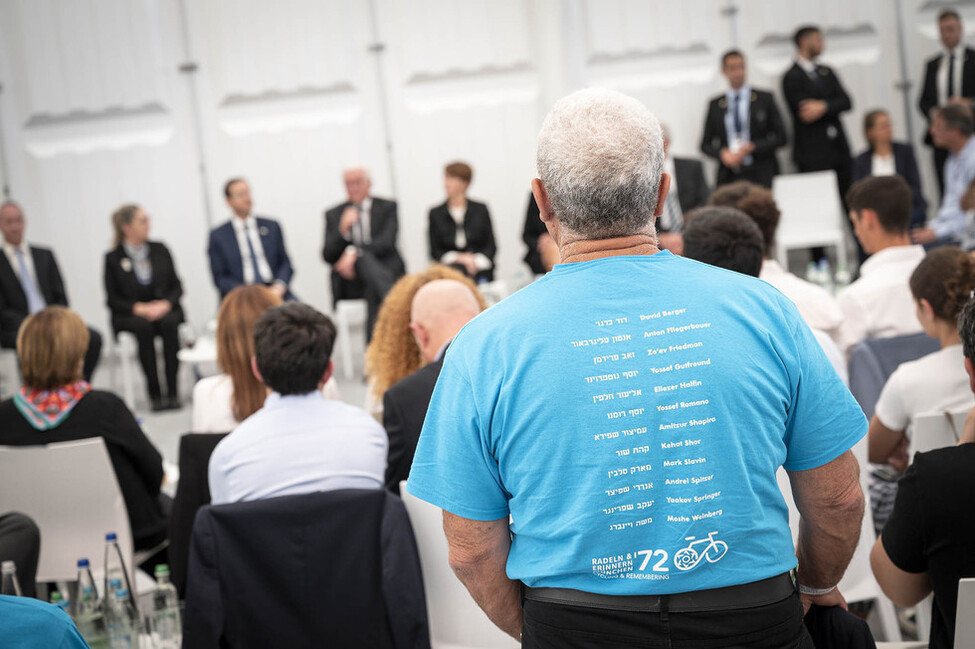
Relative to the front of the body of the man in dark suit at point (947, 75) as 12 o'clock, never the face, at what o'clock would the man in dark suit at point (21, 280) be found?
the man in dark suit at point (21, 280) is roughly at 2 o'clock from the man in dark suit at point (947, 75).

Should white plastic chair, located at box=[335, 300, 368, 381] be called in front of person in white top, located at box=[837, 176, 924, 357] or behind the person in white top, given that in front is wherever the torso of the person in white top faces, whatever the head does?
in front

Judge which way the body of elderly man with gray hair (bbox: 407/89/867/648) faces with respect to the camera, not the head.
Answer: away from the camera

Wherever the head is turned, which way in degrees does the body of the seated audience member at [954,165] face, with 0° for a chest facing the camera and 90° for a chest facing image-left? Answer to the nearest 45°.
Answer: approximately 90°

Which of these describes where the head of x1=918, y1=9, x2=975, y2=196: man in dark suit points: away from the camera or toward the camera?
toward the camera

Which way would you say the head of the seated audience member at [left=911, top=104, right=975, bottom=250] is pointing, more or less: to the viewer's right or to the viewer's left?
to the viewer's left

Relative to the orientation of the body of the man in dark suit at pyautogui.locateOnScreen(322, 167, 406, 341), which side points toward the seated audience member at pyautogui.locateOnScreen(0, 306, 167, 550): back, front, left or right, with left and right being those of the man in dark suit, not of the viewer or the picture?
front

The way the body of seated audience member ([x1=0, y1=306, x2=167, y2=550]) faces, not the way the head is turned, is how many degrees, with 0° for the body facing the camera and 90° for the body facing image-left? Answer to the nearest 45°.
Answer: approximately 180°

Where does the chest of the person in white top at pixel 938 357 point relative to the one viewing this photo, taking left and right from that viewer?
facing away from the viewer and to the left of the viewer

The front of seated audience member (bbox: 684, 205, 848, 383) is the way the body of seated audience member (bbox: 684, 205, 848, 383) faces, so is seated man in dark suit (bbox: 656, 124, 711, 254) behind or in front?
in front

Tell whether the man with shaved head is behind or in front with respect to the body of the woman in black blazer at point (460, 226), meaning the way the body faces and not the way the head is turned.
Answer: in front

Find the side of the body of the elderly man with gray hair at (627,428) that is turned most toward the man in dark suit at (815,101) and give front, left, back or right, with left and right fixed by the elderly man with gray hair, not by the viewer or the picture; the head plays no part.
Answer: front

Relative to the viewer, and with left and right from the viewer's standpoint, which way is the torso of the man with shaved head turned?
facing away from the viewer and to the left of the viewer

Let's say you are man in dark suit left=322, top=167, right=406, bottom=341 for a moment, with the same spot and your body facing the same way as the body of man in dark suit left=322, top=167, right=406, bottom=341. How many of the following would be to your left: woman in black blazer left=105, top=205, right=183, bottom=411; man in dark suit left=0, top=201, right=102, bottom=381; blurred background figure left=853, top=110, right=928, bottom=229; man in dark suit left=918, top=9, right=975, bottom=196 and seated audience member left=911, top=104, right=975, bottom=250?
3

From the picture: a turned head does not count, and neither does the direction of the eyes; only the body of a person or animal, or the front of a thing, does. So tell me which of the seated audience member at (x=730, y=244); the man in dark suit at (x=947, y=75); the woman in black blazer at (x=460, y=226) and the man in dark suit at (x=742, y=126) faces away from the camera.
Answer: the seated audience member

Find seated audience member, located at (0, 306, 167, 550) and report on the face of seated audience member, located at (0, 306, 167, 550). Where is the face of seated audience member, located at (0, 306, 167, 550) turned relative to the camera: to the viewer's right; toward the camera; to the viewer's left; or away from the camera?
away from the camera

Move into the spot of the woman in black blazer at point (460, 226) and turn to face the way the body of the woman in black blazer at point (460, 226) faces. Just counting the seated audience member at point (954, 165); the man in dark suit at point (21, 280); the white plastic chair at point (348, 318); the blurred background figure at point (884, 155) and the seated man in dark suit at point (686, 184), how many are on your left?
3

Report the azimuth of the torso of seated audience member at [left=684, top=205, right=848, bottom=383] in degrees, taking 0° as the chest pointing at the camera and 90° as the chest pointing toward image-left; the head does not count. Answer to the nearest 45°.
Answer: approximately 180°
